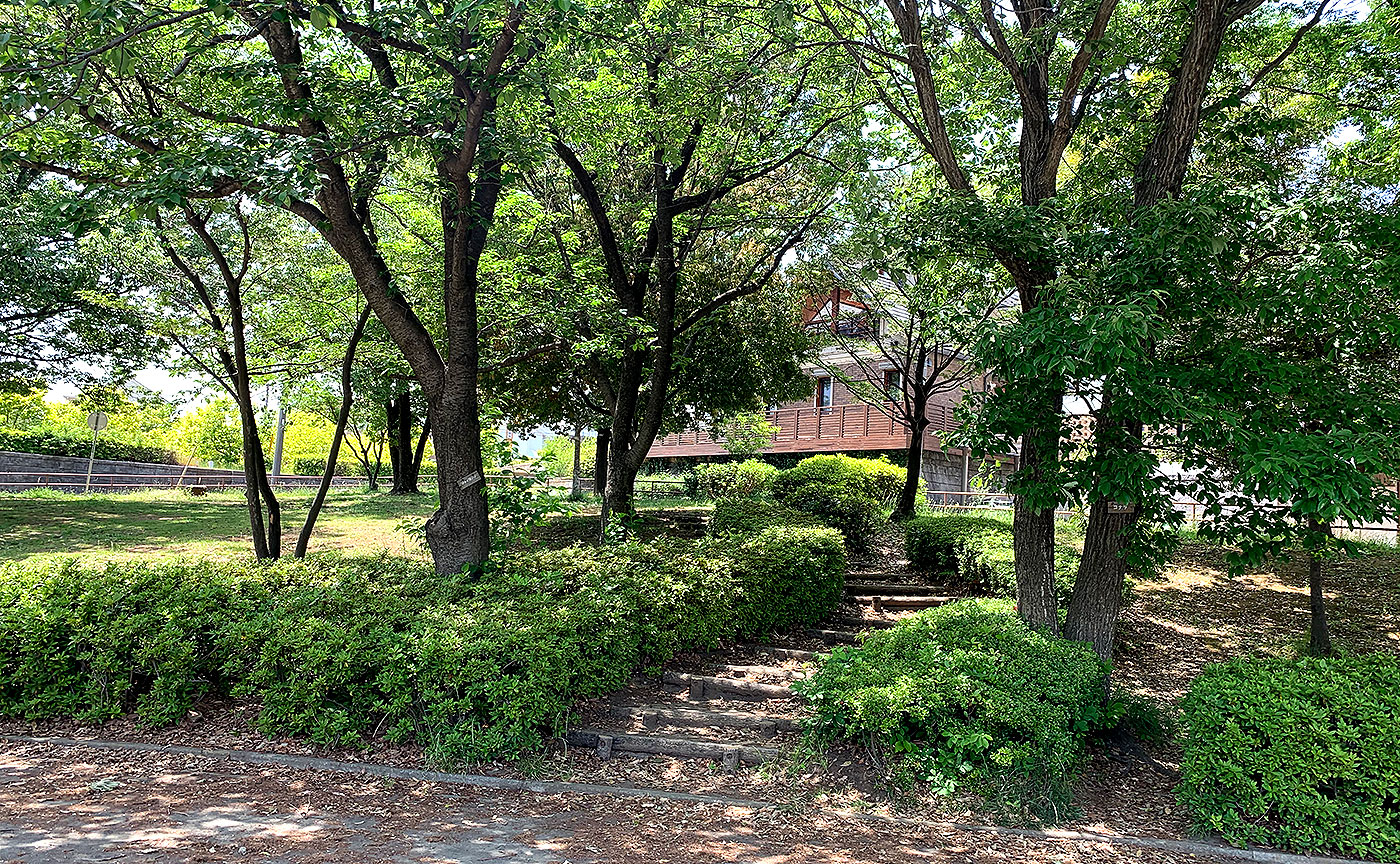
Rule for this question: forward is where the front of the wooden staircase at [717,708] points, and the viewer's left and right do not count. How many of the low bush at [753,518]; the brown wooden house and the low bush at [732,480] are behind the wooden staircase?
3

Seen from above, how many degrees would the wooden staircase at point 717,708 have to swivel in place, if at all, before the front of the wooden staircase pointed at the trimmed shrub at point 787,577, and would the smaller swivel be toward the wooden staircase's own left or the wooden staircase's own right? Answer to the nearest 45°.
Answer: approximately 180°

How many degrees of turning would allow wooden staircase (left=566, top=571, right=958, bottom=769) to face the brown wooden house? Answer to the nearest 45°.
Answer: approximately 180°

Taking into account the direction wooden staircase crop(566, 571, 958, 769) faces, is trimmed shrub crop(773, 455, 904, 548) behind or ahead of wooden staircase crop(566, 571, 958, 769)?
behind

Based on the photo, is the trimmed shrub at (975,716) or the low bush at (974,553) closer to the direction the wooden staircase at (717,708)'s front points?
the trimmed shrub

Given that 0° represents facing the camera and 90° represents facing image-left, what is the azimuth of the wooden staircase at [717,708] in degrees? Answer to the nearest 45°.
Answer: approximately 0°

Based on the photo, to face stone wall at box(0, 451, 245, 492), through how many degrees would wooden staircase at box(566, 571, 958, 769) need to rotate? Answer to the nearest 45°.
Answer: approximately 135° to its right

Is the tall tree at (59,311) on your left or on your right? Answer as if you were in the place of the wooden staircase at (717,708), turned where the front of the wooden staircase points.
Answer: on your right

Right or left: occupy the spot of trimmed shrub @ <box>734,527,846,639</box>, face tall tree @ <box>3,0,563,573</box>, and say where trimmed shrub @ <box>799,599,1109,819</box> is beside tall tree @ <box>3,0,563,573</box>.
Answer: left

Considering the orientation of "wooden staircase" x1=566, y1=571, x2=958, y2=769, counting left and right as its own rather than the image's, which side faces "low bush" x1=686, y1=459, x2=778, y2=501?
back

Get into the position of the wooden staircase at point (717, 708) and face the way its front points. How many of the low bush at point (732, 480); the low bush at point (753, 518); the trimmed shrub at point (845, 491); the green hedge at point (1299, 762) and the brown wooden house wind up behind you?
4

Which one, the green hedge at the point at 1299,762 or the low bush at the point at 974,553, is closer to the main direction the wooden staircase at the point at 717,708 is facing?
the green hedge

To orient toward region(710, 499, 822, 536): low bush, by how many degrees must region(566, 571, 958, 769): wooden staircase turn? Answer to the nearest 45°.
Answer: approximately 180°

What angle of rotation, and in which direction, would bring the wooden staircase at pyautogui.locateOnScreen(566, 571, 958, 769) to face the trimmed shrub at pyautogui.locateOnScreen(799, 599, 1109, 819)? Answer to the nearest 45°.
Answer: approximately 45° to its left

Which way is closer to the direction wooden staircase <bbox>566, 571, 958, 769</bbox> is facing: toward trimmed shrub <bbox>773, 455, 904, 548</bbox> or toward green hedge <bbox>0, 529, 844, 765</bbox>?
the green hedge
